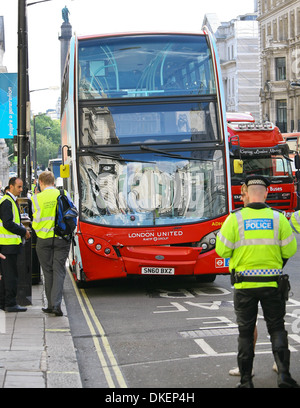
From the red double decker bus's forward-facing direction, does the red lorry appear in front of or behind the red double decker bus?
behind

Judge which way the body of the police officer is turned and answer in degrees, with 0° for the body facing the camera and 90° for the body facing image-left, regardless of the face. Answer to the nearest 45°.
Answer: approximately 180°

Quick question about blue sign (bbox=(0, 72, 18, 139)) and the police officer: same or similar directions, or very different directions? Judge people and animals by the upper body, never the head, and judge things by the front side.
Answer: very different directions

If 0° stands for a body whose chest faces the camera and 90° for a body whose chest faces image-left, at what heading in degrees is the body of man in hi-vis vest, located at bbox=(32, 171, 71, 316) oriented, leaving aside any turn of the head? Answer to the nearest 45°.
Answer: approximately 135°

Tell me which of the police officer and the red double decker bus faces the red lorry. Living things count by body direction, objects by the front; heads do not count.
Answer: the police officer

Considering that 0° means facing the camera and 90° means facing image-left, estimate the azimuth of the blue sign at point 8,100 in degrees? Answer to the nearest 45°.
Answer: approximately 0°

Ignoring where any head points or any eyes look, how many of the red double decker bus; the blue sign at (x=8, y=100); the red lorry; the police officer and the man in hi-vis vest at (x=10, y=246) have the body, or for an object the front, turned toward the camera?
3

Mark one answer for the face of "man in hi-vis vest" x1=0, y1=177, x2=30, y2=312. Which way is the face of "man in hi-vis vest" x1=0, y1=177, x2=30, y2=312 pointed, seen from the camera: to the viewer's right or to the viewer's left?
to the viewer's right
